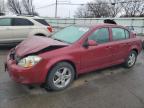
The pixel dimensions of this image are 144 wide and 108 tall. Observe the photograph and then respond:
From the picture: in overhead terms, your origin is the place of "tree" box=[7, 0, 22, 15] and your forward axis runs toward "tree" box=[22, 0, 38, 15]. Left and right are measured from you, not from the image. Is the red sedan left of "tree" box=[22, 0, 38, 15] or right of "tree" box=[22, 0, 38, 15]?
right

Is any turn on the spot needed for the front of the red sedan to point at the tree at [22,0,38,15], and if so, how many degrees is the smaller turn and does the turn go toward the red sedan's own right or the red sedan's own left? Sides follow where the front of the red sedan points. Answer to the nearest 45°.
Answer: approximately 135° to the red sedan's own right

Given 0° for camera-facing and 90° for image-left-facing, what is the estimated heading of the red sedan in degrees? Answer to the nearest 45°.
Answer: approximately 45°

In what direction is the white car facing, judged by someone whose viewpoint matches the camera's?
facing to the left of the viewer

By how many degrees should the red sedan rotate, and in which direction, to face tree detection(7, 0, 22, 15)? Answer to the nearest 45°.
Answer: approximately 135° to its right
